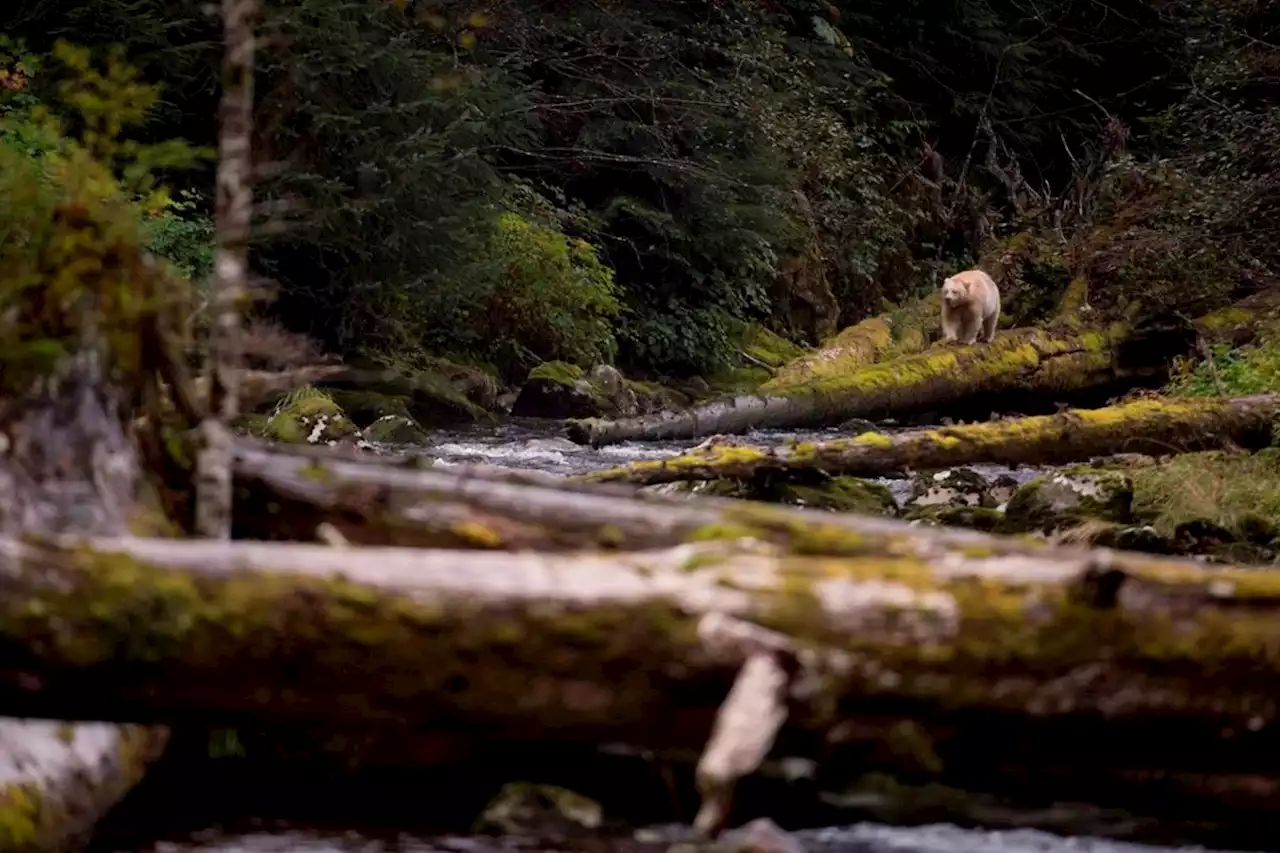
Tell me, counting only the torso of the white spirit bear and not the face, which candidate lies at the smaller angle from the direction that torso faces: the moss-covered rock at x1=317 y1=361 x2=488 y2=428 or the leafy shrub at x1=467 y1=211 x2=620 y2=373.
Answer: the moss-covered rock

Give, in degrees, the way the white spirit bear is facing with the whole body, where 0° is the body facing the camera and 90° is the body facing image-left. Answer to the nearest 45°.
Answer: approximately 45°

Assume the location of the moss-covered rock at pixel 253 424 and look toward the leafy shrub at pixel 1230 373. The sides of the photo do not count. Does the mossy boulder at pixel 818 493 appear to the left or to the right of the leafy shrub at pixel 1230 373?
right

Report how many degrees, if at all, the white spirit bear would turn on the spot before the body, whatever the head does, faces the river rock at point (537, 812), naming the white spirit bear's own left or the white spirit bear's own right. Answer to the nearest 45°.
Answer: approximately 45° to the white spirit bear's own left

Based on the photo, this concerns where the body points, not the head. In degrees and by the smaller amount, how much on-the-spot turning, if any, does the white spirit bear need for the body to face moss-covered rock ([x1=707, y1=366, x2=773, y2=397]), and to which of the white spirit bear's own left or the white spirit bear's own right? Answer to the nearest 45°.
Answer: approximately 90° to the white spirit bear's own right

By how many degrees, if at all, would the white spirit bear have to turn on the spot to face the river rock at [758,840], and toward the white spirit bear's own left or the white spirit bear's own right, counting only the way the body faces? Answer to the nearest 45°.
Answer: approximately 45° to the white spirit bear's own left
